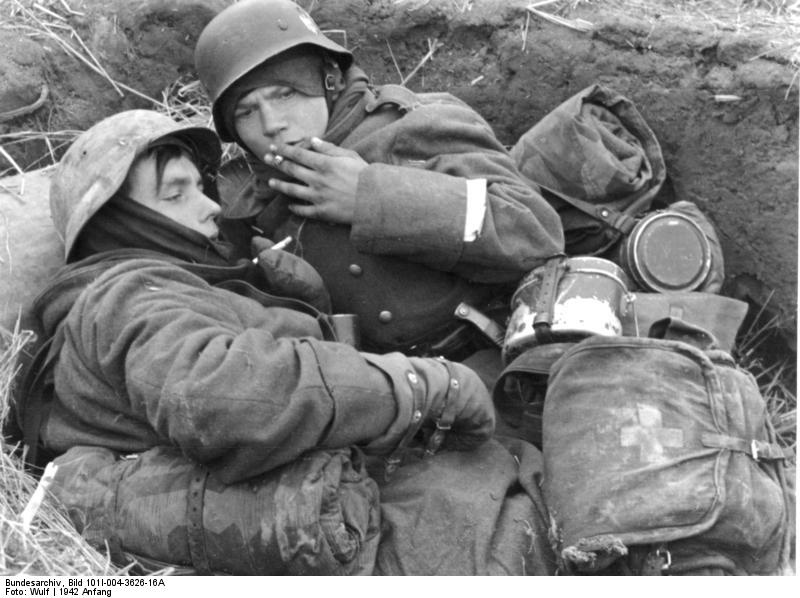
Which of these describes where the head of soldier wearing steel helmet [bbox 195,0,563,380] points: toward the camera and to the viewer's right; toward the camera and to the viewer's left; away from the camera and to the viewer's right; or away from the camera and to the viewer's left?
toward the camera and to the viewer's left

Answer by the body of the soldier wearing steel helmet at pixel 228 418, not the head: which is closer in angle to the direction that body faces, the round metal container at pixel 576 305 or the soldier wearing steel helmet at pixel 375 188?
the round metal container

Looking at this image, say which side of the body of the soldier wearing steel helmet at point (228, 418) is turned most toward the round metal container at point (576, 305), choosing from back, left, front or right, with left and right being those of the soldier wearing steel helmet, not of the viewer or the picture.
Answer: front

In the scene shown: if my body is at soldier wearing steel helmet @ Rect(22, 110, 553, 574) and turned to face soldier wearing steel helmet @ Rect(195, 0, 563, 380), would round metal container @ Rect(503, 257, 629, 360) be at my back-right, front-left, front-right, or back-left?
front-right

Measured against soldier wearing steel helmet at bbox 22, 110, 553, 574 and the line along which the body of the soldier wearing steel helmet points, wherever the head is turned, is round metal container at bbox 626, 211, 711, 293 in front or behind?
in front

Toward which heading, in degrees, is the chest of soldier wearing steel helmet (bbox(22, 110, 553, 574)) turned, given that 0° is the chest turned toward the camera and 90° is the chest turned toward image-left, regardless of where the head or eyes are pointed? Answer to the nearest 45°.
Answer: approximately 270°

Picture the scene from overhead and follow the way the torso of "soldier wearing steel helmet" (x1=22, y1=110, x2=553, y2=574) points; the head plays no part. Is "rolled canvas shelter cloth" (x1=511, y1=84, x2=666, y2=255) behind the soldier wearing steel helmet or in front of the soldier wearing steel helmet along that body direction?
in front

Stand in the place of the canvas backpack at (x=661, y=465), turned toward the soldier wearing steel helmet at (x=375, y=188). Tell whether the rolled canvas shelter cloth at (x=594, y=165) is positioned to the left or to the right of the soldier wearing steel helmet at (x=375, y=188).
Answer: right
